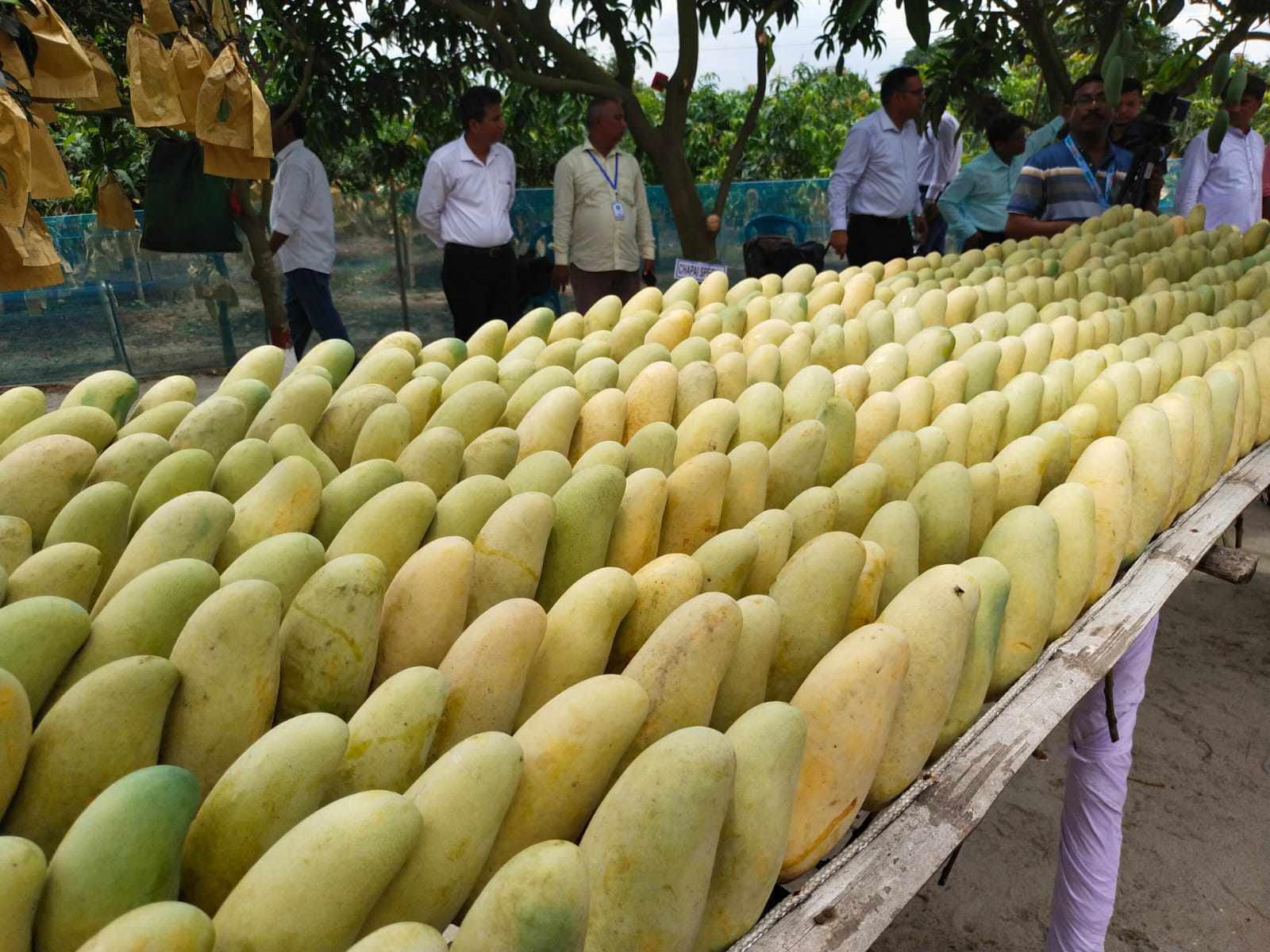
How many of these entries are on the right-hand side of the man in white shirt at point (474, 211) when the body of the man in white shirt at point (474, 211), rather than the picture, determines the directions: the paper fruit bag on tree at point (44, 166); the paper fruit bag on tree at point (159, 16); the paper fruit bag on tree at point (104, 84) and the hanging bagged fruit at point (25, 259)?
4

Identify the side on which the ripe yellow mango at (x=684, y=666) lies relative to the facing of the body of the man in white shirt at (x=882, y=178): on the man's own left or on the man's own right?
on the man's own right

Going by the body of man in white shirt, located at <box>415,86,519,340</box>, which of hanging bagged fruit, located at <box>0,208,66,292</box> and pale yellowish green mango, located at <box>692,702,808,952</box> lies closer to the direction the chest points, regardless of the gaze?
the pale yellowish green mango

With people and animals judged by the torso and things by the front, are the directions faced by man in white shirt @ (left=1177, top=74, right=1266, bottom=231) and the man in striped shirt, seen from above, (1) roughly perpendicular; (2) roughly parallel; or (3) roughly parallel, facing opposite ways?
roughly parallel

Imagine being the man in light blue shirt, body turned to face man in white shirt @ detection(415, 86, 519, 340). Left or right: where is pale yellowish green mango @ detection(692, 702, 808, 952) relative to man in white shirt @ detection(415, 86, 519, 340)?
left

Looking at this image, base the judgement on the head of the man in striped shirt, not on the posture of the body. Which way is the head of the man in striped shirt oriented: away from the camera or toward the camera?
toward the camera

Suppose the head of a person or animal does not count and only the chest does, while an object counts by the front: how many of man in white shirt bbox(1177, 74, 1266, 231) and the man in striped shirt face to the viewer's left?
0

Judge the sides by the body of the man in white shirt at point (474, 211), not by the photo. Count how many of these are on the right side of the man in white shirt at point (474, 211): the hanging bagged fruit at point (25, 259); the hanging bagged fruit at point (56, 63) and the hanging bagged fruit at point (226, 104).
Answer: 3

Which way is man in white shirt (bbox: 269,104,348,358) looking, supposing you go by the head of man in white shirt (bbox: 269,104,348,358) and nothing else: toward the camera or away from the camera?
away from the camera

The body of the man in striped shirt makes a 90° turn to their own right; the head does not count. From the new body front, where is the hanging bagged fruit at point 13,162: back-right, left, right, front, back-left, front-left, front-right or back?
front

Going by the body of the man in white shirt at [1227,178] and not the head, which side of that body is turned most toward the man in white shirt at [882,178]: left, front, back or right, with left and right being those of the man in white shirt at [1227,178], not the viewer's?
right

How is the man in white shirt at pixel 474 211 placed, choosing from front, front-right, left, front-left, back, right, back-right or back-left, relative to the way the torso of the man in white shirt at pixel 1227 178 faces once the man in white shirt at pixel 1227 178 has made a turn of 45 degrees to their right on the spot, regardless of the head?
front-right

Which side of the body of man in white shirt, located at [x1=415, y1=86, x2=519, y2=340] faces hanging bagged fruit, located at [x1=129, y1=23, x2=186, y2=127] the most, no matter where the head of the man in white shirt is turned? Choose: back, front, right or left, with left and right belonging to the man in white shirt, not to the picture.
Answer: right

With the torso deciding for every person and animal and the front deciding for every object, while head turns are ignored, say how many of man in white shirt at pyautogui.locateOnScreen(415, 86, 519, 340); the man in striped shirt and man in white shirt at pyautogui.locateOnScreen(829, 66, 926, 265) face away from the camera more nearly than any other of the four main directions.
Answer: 0

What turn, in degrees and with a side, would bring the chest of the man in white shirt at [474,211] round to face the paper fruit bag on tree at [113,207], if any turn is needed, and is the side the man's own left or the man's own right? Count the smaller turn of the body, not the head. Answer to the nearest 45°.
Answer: approximately 135° to the man's own right

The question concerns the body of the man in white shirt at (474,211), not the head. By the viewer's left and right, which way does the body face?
facing the viewer and to the right of the viewer

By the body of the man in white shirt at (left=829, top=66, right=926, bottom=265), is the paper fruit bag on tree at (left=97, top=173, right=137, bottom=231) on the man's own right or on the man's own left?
on the man's own right

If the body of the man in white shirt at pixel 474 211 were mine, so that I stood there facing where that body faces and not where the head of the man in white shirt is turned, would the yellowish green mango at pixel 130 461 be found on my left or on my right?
on my right

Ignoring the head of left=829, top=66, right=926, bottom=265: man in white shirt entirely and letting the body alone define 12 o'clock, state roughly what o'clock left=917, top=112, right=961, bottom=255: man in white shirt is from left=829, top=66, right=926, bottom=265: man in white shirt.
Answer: left=917, top=112, right=961, bottom=255: man in white shirt is roughly at 8 o'clock from left=829, top=66, right=926, bottom=265: man in white shirt.

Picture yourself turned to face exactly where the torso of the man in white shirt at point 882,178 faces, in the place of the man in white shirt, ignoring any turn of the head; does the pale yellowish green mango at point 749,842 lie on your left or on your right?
on your right

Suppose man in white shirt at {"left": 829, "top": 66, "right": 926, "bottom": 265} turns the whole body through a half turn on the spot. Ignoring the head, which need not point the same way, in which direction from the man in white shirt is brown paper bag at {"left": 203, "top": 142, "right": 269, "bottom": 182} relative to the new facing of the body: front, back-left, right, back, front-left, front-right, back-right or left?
left
